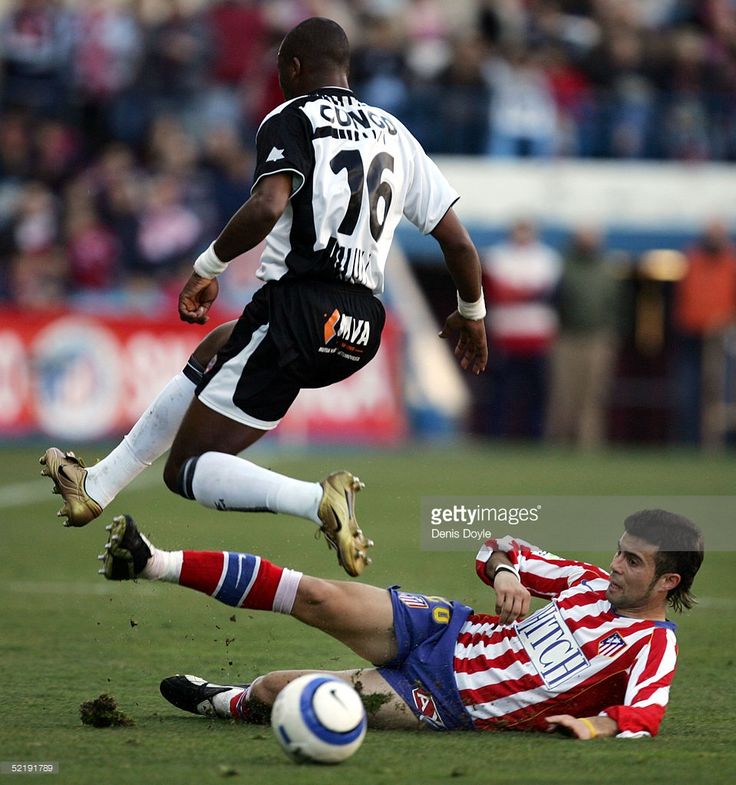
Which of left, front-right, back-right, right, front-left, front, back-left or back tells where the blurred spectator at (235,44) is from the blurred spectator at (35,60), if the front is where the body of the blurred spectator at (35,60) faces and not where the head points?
left

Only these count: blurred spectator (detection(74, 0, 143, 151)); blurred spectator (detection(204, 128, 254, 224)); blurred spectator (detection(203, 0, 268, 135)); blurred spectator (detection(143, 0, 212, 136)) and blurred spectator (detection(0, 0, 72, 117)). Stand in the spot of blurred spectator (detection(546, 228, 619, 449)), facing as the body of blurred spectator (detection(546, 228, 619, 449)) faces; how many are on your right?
5

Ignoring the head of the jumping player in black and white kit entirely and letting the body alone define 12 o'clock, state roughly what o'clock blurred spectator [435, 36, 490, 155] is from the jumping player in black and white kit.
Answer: The blurred spectator is roughly at 2 o'clock from the jumping player in black and white kit.

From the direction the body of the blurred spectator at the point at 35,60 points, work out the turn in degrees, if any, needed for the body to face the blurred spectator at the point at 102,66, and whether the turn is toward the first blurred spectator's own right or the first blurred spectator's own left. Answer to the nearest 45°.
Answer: approximately 90° to the first blurred spectator's own left

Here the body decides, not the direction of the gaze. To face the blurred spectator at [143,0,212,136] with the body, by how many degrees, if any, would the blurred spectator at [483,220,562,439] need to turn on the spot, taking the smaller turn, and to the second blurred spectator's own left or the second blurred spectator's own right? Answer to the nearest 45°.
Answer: approximately 90° to the second blurred spectator's own right
